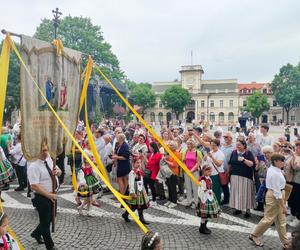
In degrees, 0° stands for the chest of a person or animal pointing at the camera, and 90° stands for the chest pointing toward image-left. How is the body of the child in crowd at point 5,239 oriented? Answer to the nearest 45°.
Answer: approximately 315°

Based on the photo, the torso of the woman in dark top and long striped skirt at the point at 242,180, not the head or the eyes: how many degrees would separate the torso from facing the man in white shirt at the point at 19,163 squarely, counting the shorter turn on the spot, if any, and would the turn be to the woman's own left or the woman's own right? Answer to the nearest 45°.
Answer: approximately 45° to the woman's own right

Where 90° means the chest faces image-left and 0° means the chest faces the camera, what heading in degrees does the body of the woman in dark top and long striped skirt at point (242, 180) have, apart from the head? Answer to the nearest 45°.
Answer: approximately 45°

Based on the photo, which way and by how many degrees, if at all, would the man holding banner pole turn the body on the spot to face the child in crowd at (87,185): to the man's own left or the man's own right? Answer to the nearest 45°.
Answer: approximately 90° to the man's own left

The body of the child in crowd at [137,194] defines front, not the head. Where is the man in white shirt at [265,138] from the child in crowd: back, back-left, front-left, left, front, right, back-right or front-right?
left

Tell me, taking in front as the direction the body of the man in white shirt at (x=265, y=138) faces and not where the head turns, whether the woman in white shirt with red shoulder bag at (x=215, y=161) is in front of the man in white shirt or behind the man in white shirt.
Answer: in front

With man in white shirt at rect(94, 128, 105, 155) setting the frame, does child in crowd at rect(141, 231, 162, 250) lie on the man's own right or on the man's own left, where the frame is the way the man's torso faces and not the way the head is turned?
on the man's own left
